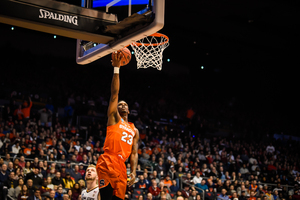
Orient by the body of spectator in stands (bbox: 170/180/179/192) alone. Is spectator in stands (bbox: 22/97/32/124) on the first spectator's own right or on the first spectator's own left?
on the first spectator's own right

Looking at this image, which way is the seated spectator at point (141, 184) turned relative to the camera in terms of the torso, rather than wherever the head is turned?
toward the camera

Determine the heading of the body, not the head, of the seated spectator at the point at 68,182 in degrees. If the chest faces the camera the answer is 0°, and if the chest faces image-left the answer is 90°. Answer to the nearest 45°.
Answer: approximately 0°

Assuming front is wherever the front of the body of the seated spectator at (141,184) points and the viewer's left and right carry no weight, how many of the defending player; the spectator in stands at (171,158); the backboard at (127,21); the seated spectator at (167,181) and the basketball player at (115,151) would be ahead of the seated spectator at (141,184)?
3

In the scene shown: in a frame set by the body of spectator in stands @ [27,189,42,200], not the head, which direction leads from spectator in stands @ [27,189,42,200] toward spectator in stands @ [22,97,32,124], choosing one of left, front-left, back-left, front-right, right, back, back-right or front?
back-left

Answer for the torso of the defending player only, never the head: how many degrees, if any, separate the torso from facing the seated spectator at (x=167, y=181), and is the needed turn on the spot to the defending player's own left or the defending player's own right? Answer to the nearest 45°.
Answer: approximately 135° to the defending player's own right

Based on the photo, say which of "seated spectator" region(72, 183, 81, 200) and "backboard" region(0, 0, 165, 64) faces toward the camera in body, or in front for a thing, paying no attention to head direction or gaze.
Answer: the seated spectator

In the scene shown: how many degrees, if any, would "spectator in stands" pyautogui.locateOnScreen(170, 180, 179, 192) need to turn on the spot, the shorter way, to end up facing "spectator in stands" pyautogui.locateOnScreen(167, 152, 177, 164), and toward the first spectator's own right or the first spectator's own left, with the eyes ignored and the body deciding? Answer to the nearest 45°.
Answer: approximately 180°

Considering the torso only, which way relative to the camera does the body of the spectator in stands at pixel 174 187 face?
toward the camera

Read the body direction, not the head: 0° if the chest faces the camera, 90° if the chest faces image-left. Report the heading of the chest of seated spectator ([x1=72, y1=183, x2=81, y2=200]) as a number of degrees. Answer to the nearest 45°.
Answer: approximately 0°

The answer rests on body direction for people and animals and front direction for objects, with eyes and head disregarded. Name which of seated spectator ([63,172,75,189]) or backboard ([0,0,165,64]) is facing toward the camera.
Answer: the seated spectator

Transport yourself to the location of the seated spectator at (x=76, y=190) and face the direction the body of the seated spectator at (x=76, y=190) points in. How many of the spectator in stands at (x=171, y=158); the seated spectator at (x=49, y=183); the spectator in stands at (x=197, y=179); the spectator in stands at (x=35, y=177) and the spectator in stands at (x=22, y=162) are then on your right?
3
